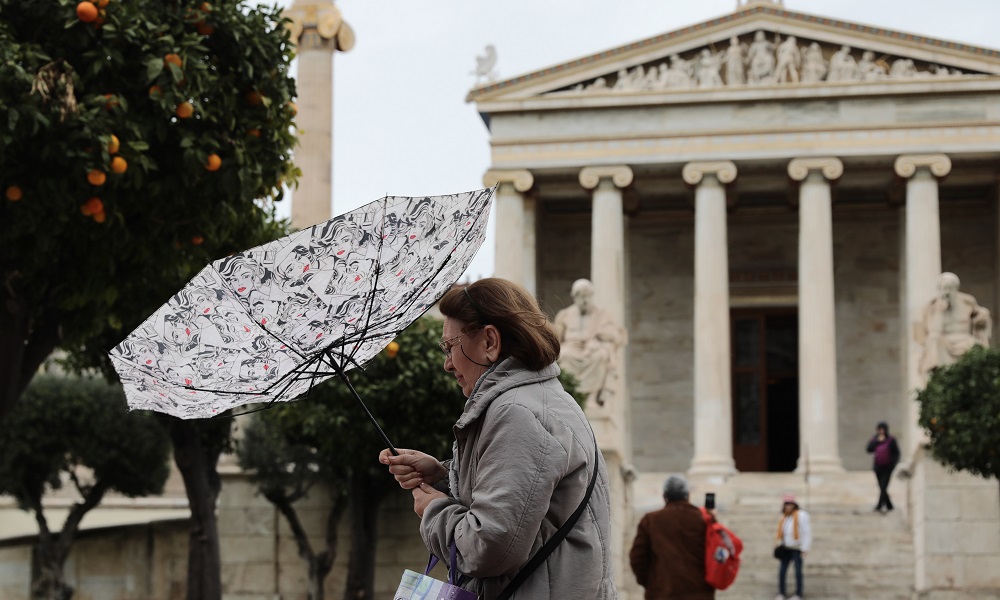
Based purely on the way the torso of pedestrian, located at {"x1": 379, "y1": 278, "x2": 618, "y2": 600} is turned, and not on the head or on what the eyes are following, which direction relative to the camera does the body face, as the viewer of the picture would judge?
to the viewer's left

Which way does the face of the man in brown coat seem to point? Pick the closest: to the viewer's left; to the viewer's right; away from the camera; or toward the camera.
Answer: away from the camera

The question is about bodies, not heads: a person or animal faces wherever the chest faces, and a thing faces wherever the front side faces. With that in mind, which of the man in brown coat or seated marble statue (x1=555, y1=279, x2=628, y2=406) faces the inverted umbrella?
the seated marble statue

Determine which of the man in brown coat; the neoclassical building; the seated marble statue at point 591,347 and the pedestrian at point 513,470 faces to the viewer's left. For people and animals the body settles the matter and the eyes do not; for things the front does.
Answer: the pedestrian

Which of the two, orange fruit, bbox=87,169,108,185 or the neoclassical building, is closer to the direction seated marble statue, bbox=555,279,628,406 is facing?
the orange fruit

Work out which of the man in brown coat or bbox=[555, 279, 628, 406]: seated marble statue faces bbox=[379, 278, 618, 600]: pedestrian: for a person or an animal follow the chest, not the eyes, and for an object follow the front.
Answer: the seated marble statue

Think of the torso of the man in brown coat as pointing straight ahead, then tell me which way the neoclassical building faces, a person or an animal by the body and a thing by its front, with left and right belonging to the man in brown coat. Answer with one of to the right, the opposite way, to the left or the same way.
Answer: the opposite way

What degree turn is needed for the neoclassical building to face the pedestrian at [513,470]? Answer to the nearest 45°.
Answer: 0° — it already faces them

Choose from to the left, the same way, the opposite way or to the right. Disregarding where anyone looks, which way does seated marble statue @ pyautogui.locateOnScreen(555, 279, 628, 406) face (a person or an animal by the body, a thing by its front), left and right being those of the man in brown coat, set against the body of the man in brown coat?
the opposite way

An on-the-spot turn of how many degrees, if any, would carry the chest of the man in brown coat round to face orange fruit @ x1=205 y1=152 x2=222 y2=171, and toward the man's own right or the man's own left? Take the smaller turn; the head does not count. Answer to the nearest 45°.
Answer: approximately 90° to the man's own left

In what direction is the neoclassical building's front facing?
toward the camera

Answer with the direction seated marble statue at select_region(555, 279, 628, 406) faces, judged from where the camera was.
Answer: facing the viewer

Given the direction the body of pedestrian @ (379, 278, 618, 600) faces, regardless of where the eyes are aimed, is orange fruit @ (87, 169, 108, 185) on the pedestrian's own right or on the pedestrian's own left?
on the pedestrian's own right

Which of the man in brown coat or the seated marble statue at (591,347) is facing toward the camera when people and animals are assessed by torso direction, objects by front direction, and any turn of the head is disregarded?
the seated marble statue

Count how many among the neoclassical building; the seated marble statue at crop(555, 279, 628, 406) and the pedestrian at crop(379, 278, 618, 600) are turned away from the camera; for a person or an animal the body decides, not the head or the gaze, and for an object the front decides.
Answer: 0

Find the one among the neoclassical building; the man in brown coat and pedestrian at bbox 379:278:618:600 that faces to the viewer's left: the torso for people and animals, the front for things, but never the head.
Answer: the pedestrian

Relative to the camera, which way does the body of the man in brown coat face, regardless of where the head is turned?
away from the camera

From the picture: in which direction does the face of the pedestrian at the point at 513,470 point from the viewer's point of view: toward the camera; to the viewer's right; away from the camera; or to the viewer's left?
to the viewer's left
